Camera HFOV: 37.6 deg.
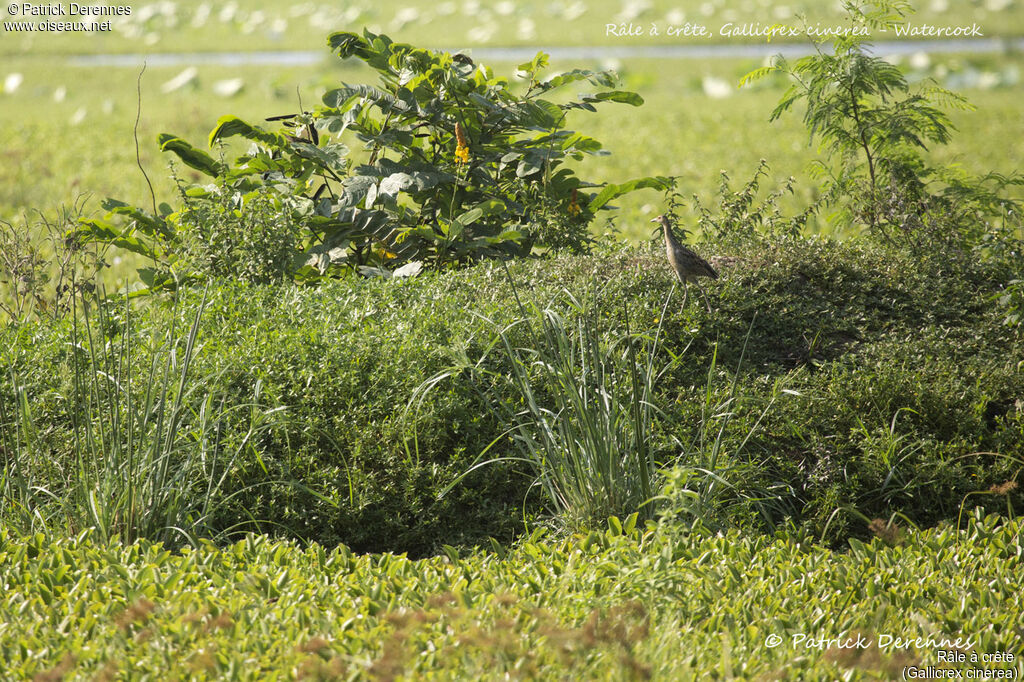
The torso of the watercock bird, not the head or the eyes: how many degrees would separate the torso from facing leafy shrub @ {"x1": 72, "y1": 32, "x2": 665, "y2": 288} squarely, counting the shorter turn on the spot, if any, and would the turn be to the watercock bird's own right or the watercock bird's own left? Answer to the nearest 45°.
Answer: approximately 45° to the watercock bird's own right

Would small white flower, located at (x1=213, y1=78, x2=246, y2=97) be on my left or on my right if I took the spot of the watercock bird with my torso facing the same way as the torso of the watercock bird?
on my right

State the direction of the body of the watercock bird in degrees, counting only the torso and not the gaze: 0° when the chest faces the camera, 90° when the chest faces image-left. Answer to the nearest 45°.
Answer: approximately 90°
